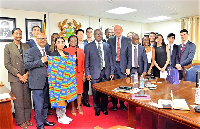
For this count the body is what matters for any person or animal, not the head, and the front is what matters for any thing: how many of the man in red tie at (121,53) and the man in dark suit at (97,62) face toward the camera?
2

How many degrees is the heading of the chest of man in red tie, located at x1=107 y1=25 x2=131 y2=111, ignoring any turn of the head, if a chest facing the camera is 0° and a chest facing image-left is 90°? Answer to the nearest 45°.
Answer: approximately 0°

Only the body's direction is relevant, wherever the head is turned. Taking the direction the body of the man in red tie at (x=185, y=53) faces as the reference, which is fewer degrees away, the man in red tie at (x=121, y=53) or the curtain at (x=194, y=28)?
the man in red tie

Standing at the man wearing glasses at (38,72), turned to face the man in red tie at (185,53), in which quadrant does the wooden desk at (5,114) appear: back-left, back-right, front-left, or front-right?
back-right

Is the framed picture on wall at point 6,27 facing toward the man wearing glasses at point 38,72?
yes

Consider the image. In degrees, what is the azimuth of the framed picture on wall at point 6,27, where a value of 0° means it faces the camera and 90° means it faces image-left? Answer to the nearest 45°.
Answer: approximately 0°

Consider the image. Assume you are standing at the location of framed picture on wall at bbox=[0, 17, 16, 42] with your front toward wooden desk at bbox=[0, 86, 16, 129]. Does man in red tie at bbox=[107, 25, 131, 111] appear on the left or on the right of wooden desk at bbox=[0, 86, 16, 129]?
left
